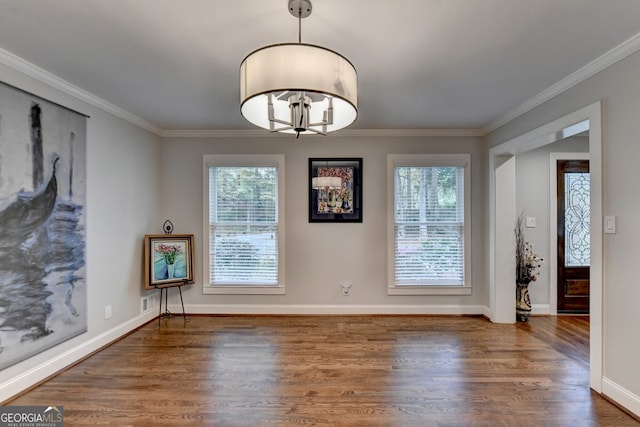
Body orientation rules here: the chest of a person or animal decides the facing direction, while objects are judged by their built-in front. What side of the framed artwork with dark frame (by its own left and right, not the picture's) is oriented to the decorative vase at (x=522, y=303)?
left

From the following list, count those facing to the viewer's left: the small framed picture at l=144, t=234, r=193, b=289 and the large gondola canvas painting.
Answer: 0

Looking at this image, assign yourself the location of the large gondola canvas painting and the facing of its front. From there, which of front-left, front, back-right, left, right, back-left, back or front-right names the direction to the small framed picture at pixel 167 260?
left

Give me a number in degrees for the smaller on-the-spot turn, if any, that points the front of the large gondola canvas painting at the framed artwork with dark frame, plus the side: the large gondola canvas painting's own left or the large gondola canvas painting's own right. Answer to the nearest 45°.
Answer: approximately 45° to the large gondola canvas painting's own left

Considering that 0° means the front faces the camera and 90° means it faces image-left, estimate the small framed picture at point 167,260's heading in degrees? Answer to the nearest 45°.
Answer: approximately 315°

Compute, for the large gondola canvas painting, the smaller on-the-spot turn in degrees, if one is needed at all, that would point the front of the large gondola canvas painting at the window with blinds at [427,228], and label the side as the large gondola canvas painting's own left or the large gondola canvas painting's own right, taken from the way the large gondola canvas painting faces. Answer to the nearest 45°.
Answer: approximately 45° to the large gondola canvas painting's own left

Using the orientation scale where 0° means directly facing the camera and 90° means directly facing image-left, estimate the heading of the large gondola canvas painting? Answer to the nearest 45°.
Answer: approximately 315°

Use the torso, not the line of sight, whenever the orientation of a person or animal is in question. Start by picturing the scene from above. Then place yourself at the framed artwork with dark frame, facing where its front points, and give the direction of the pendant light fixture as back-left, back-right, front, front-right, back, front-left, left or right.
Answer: front

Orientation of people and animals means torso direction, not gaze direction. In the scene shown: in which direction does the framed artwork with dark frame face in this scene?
toward the camera

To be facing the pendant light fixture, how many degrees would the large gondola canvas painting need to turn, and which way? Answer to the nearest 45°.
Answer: approximately 45° to its right

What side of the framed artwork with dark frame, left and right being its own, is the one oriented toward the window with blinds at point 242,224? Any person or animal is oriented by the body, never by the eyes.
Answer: right

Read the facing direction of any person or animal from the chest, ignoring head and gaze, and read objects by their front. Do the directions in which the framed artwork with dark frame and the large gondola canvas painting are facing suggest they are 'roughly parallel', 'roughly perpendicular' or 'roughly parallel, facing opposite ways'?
roughly perpendicular

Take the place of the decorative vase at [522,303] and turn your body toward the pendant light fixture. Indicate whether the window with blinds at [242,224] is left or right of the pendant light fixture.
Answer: right

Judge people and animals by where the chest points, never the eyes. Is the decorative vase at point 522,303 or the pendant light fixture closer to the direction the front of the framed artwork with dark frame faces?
the pendant light fixture

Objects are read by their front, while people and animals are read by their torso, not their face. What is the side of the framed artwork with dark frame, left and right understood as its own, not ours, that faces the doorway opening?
left
